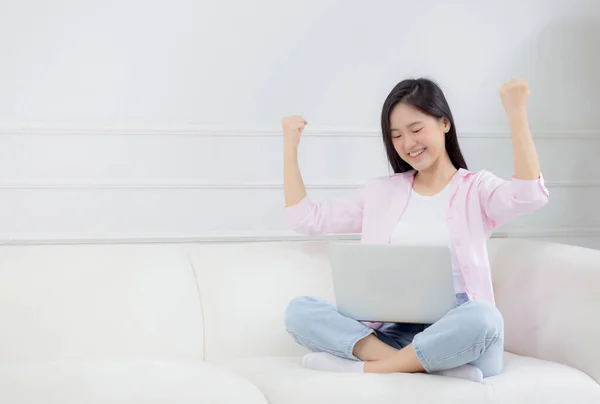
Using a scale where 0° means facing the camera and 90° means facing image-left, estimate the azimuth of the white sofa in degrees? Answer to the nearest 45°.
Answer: approximately 0°
